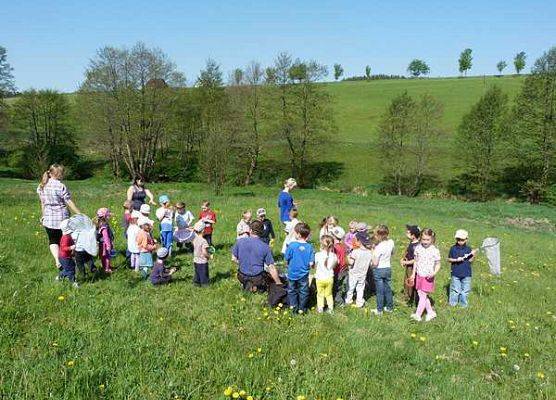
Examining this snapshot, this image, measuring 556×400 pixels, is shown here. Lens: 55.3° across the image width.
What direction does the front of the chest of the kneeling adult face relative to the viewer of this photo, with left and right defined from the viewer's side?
facing away from the viewer

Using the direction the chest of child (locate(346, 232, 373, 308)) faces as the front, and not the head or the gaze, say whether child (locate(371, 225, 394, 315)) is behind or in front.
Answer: behind

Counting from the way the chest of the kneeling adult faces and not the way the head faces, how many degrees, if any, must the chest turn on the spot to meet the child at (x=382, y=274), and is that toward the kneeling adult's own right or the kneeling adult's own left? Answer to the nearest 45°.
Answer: approximately 90° to the kneeling adult's own right

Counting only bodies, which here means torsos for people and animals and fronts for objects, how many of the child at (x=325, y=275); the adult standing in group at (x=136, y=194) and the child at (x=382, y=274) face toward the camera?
1

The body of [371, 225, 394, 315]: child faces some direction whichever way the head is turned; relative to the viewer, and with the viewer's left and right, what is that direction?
facing away from the viewer and to the left of the viewer

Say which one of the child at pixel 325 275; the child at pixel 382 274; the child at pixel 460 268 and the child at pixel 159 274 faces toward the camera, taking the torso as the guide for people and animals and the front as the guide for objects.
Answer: the child at pixel 460 268

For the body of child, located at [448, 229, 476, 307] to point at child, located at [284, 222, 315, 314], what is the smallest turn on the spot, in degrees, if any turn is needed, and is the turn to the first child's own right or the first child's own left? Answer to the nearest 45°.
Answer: approximately 45° to the first child's own right

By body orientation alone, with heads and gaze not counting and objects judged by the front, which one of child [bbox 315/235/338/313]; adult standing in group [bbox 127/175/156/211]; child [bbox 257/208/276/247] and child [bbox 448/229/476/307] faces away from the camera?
child [bbox 315/235/338/313]

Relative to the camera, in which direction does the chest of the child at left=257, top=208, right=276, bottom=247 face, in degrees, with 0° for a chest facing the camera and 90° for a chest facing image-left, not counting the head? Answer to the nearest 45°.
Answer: approximately 45°

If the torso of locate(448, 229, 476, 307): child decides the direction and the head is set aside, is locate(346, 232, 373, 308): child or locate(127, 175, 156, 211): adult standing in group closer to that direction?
the child

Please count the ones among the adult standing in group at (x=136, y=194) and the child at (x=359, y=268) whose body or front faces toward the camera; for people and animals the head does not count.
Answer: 1

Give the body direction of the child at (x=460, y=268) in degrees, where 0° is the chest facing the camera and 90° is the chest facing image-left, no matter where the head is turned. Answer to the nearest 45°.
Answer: approximately 0°

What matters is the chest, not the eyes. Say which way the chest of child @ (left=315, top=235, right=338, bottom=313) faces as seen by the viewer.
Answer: away from the camera

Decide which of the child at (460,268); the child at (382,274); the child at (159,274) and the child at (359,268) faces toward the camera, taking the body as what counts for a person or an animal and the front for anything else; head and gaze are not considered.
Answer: the child at (460,268)

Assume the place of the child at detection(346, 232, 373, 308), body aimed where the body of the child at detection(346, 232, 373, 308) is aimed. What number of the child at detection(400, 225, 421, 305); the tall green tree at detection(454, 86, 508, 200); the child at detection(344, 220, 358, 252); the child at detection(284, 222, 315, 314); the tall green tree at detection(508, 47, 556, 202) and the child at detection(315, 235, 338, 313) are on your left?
2

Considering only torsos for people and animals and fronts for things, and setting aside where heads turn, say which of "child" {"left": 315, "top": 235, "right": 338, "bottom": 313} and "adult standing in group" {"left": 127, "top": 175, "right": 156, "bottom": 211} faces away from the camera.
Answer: the child
